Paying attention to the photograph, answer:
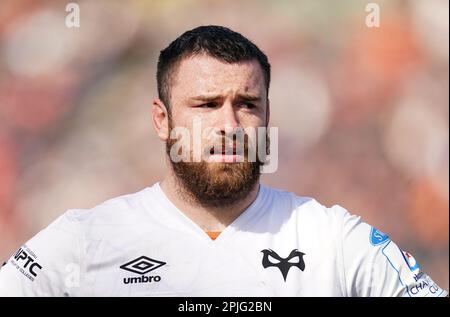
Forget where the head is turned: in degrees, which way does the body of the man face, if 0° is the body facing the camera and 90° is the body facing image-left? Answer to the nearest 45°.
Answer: approximately 0°

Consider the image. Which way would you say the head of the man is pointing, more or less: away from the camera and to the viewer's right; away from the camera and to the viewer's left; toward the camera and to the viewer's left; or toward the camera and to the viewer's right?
toward the camera and to the viewer's right
